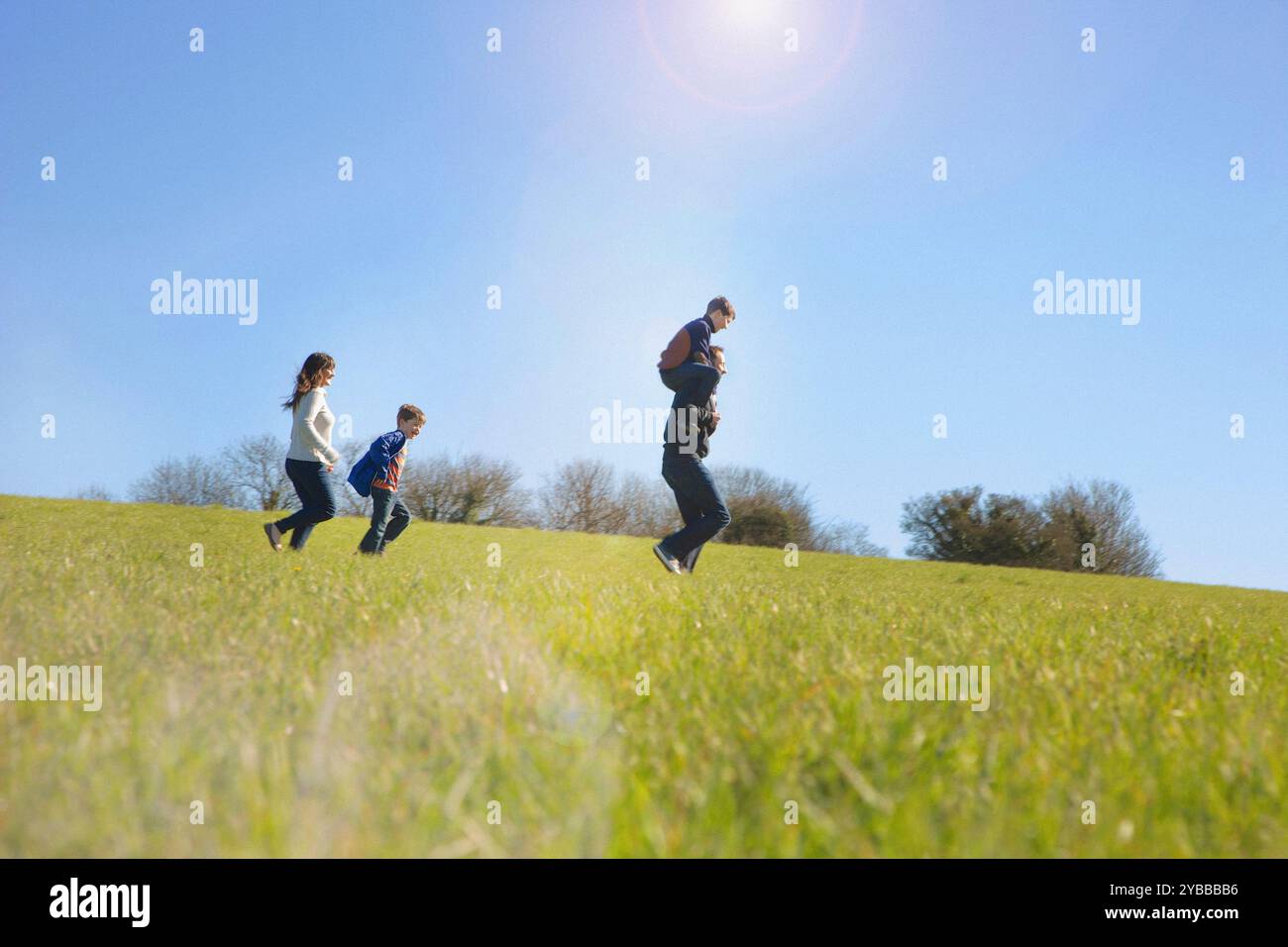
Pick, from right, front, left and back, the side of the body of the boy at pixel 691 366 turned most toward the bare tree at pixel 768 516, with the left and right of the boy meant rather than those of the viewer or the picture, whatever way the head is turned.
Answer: left

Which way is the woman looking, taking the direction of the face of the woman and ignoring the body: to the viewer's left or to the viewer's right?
to the viewer's right

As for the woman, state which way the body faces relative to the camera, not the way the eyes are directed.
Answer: to the viewer's right

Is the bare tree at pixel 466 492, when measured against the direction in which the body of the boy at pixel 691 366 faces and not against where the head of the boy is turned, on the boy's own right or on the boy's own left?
on the boy's own left

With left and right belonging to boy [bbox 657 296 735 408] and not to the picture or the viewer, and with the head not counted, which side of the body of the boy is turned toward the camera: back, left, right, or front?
right
